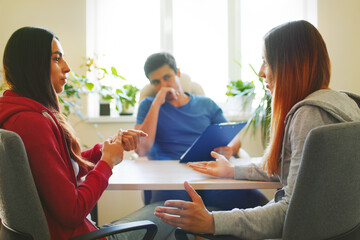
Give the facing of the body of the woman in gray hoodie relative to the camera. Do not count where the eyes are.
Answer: to the viewer's left

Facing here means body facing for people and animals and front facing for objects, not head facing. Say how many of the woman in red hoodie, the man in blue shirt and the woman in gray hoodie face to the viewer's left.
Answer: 1

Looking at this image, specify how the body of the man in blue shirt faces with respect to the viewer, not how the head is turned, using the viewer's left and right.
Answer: facing the viewer

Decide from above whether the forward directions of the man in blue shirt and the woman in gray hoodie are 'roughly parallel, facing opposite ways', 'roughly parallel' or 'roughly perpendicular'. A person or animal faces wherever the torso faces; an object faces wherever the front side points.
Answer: roughly perpendicular

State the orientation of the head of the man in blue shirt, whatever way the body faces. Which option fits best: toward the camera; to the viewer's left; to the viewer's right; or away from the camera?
toward the camera

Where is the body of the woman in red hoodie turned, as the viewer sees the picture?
to the viewer's right

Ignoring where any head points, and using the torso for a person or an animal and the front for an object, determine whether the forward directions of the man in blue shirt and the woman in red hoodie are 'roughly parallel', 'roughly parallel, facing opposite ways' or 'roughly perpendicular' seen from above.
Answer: roughly perpendicular

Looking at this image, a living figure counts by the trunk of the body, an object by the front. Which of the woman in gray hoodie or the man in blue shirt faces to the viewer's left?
the woman in gray hoodie

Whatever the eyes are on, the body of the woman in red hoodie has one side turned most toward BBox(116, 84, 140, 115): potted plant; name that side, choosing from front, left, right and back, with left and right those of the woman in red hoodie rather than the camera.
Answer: left

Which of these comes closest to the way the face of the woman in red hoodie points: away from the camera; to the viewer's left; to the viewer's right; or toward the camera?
to the viewer's right

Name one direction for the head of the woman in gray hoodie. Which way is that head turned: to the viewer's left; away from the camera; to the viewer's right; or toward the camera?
to the viewer's left

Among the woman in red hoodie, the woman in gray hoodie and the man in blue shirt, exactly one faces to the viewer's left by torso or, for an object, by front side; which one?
the woman in gray hoodie

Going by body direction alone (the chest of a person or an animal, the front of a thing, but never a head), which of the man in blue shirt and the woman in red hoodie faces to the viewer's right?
the woman in red hoodie
